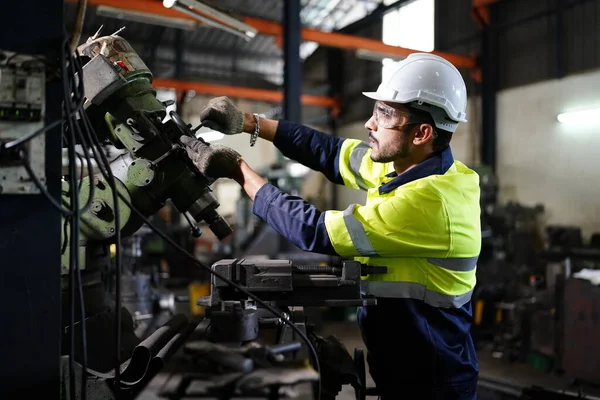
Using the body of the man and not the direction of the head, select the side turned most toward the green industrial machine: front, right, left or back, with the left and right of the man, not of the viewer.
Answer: front

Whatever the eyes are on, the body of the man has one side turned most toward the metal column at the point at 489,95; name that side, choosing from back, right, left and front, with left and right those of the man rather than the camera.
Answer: right

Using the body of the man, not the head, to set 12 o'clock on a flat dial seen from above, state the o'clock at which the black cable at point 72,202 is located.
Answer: The black cable is roughly at 11 o'clock from the man.

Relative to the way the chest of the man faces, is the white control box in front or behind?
in front

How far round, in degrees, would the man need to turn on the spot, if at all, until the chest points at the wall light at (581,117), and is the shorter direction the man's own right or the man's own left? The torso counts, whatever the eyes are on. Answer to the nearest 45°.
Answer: approximately 135° to the man's own right

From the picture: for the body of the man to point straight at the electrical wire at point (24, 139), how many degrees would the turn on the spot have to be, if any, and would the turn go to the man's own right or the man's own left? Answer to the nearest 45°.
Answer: approximately 45° to the man's own left

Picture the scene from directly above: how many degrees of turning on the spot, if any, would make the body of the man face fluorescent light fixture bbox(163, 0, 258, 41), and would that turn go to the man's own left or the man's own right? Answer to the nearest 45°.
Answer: approximately 45° to the man's own right

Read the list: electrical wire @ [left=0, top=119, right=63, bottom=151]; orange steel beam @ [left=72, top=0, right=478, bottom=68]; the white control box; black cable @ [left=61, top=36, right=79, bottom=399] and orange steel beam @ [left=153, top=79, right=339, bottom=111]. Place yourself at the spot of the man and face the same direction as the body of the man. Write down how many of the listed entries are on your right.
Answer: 2

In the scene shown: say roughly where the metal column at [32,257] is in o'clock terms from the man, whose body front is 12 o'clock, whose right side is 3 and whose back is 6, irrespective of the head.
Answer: The metal column is roughly at 11 o'clock from the man.

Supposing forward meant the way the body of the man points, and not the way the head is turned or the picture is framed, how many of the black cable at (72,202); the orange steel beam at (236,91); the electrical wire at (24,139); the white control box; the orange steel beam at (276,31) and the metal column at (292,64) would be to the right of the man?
3

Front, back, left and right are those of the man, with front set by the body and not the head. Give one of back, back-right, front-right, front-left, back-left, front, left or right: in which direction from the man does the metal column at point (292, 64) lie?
right

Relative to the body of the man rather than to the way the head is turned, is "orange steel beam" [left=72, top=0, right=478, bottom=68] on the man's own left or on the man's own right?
on the man's own right

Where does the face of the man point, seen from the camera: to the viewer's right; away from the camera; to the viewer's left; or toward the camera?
to the viewer's left

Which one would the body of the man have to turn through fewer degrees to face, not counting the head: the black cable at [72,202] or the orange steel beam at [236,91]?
the black cable

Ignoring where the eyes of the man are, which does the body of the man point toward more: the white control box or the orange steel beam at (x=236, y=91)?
the white control box

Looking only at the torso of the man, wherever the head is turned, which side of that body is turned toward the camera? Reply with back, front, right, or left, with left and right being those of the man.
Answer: left

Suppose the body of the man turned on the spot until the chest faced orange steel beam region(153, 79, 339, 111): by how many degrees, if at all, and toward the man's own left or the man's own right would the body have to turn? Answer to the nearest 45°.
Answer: approximately 90° to the man's own right
